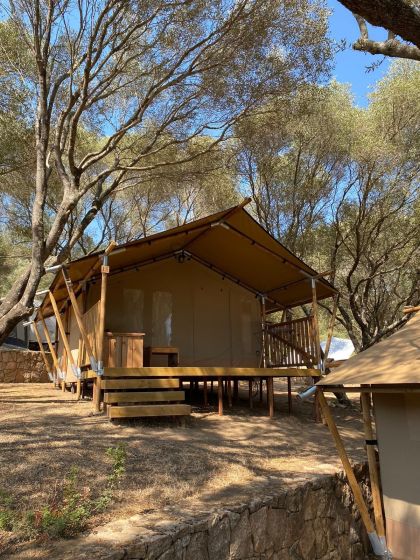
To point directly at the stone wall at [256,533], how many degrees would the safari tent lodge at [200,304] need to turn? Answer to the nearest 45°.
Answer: approximately 45° to its right

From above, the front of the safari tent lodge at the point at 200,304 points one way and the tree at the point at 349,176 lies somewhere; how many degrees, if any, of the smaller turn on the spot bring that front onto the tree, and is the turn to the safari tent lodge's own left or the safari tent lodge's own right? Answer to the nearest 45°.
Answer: approximately 90° to the safari tent lodge's own left

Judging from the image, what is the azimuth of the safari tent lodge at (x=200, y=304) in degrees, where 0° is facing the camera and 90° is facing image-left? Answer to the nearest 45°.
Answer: approximately 315°

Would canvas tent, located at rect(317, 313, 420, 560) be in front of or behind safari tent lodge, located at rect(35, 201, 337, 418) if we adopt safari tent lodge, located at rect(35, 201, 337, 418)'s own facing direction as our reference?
in front
